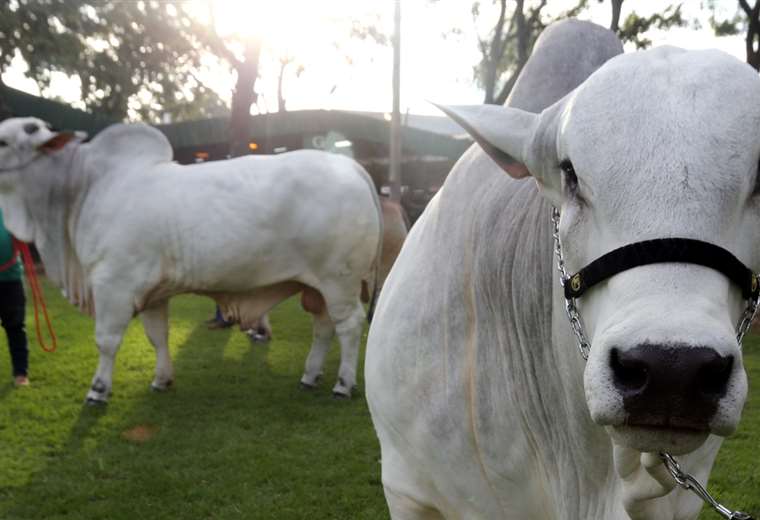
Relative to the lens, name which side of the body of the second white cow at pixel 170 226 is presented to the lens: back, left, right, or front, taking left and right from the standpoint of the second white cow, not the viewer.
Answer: left

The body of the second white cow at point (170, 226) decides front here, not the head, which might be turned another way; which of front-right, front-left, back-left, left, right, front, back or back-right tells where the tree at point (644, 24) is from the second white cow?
back-right

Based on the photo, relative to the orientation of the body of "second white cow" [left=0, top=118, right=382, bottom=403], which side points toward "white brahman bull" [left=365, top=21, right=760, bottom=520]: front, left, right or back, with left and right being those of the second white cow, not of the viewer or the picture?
left

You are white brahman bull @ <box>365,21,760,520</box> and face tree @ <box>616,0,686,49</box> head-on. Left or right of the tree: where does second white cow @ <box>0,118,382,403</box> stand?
left
